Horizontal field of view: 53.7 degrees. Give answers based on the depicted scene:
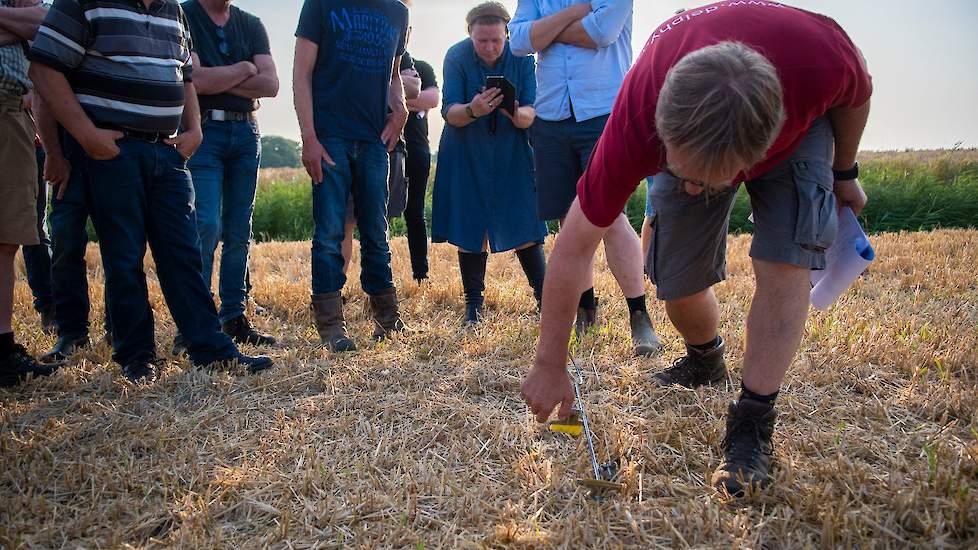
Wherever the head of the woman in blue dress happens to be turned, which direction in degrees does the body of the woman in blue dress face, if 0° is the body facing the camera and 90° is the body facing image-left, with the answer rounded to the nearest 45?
approximately 0°
